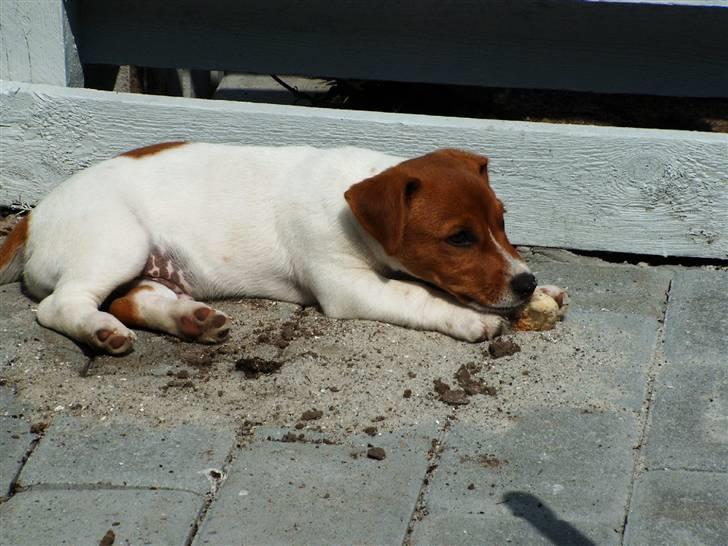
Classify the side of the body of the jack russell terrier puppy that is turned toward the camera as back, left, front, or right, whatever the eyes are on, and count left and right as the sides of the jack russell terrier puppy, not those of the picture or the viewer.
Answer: right

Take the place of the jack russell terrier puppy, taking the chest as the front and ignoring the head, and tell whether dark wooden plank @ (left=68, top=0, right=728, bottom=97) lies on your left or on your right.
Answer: on your left

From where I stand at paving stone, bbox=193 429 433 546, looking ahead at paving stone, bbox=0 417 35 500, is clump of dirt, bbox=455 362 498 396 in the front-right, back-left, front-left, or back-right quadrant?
back-right

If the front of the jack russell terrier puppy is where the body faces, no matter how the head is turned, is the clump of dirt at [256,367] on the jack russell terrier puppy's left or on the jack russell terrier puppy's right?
on the jack russell terrier puppy's right

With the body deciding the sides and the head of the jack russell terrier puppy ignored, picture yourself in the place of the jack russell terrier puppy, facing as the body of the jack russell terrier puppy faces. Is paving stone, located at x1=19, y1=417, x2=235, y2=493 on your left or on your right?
on your right

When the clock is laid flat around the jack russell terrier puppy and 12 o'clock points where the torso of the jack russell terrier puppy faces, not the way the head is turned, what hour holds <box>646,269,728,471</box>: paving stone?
The paving stone is roughly at 1 o'clock from the jack russell terrier puppy.

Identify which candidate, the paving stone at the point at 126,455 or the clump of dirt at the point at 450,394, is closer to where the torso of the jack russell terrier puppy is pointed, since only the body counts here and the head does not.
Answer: the clump of dirt

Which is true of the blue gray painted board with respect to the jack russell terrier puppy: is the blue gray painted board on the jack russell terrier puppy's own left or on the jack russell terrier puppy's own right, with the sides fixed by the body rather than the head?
on the jack russell terrier puppy's own left

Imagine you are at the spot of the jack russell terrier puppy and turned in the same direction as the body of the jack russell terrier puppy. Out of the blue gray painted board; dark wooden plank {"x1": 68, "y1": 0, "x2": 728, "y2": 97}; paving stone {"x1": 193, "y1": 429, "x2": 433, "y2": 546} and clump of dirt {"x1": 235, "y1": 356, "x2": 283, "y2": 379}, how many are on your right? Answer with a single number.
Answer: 2

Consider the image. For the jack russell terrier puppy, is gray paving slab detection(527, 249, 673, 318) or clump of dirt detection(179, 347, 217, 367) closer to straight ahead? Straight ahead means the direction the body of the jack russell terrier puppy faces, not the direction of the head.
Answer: the gray paving slab

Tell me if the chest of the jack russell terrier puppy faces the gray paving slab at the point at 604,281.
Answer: yes

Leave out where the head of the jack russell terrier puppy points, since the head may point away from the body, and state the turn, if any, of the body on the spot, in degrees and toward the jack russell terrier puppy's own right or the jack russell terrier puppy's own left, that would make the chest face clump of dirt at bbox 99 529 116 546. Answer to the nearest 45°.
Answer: approximately 90° to the jack russell terrier puppy's own right

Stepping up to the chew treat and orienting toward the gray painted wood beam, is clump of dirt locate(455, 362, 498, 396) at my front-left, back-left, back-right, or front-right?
back-left
